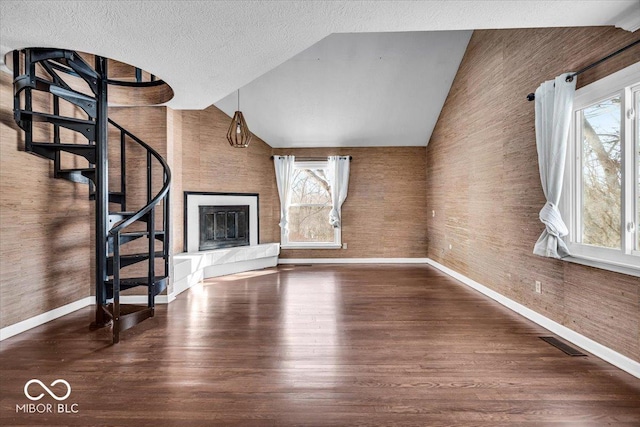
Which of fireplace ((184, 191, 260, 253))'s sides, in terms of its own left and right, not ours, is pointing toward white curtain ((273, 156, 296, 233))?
left

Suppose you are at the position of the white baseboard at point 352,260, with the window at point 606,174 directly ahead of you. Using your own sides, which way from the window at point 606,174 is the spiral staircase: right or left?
right

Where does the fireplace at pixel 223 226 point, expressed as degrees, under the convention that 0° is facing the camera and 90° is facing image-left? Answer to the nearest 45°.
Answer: approximately 315°

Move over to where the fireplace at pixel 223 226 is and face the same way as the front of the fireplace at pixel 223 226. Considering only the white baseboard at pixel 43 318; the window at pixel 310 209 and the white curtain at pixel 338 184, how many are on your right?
1

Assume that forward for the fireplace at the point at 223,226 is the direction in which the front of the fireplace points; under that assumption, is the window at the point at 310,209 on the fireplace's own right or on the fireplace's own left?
on the fireplace's own left

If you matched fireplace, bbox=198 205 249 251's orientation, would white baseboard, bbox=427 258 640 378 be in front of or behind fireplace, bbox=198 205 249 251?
in front

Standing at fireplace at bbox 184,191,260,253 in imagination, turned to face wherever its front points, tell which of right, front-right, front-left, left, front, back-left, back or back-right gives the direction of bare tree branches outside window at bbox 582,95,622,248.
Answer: front

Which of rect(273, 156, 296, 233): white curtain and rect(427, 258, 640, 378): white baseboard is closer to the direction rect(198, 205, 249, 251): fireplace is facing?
the white baseboard

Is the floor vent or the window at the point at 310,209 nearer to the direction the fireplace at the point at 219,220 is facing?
the floor vent

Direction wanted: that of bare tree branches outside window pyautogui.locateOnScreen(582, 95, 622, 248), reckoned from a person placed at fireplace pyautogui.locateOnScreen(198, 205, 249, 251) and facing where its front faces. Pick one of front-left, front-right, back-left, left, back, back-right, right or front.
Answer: front

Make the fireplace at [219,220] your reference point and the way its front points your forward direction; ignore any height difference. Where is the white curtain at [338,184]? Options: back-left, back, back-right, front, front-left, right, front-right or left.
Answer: front-left

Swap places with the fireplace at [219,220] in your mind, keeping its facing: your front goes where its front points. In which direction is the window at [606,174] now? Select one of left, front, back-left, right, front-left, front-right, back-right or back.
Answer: front
